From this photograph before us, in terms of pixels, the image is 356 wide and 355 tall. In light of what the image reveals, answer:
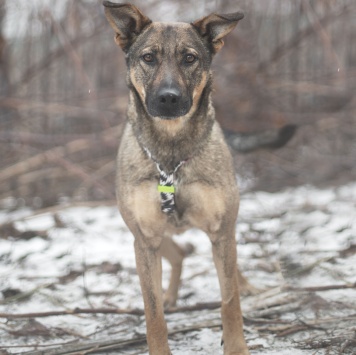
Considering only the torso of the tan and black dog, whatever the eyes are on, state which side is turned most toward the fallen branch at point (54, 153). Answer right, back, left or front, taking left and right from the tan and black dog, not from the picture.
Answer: back

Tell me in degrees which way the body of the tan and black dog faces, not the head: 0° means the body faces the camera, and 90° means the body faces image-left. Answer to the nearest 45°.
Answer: approximately 0°
